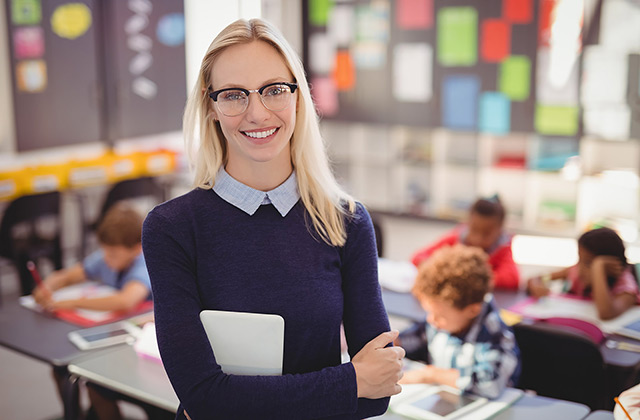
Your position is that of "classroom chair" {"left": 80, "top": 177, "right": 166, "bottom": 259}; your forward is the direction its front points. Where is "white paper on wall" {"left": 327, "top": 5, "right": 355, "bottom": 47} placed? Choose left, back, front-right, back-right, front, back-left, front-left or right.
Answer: back

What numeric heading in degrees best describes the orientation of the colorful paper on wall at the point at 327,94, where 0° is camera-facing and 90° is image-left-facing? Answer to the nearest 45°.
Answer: approximately 0°

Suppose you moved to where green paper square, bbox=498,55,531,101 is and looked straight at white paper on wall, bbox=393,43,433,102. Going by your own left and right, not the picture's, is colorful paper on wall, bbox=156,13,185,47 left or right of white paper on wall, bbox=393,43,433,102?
left

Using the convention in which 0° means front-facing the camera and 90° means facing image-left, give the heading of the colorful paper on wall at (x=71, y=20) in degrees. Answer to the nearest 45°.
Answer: approximately 0°

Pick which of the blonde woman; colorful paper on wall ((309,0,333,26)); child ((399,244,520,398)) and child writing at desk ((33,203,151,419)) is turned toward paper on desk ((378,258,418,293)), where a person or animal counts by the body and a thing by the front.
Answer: the colorful paper on wall

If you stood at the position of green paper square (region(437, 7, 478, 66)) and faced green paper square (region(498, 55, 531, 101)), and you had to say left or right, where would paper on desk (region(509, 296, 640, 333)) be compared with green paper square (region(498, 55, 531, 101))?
right

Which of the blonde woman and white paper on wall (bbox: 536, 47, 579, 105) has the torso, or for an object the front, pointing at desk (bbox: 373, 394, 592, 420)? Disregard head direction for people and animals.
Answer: the white paper on wall

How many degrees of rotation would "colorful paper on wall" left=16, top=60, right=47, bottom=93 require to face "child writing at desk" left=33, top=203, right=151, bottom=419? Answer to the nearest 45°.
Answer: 0° — it already faces them

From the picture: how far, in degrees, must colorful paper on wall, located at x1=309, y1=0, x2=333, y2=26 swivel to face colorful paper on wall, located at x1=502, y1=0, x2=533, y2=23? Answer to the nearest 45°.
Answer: approximately 45° to its left

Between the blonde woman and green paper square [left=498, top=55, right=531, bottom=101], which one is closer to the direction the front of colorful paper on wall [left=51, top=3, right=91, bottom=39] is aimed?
the blonde woman
